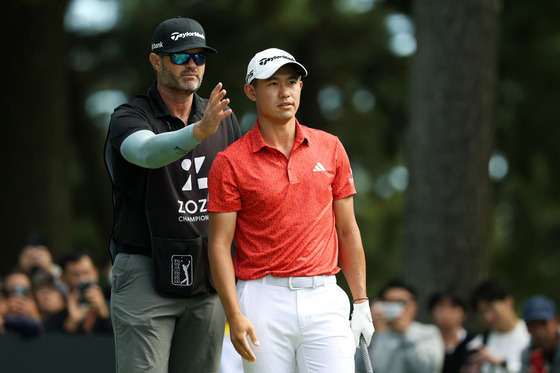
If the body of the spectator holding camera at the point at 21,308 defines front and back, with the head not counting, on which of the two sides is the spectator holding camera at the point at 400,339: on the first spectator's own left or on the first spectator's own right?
on the first spectator's own left

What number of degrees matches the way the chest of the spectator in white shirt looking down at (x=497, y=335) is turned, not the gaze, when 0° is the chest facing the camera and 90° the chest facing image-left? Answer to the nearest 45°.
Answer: approximately 45°

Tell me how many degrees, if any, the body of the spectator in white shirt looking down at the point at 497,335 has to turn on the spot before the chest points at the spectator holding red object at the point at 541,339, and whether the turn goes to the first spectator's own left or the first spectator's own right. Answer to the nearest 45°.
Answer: approximately 90° to the first spectator's own left

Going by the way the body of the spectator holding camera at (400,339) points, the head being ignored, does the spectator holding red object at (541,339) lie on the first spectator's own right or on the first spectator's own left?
on the first spectator's own left

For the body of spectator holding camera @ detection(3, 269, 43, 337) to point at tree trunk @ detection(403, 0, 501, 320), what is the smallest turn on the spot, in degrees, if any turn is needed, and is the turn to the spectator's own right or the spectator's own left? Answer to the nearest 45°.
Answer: approximately 90° to the spectator's own left

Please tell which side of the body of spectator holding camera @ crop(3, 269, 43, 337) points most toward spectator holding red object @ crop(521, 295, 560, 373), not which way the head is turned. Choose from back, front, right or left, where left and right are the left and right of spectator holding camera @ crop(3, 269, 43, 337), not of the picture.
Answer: left
